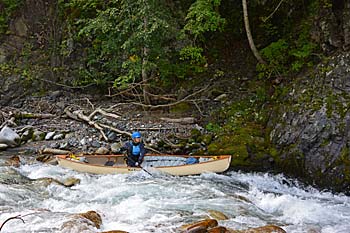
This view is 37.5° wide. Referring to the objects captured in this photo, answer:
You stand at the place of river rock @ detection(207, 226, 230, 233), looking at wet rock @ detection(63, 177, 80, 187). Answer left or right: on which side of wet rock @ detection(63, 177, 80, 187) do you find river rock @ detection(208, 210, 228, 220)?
right

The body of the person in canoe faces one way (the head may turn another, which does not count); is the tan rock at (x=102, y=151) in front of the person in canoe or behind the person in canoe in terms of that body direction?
behind

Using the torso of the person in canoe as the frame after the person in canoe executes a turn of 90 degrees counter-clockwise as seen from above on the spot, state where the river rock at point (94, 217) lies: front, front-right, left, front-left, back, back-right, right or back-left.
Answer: back-right

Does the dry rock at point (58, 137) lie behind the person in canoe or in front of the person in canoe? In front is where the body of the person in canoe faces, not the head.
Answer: behind

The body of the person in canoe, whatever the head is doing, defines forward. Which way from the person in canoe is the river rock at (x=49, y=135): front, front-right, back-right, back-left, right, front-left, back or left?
back

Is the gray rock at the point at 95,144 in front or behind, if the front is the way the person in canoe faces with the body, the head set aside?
behind

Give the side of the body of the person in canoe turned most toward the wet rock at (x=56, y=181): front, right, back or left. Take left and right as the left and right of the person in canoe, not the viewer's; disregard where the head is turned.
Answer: right

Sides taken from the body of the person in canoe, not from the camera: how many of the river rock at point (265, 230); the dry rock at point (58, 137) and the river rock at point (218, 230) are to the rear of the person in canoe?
1

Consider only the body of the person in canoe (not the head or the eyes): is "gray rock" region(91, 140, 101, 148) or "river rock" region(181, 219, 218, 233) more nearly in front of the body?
the river rock
